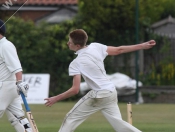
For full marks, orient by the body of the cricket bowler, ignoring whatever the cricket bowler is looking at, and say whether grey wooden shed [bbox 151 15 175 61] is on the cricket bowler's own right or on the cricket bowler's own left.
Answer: on the cricket bowler's own right

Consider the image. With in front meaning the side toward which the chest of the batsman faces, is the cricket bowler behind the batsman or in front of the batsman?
behind
